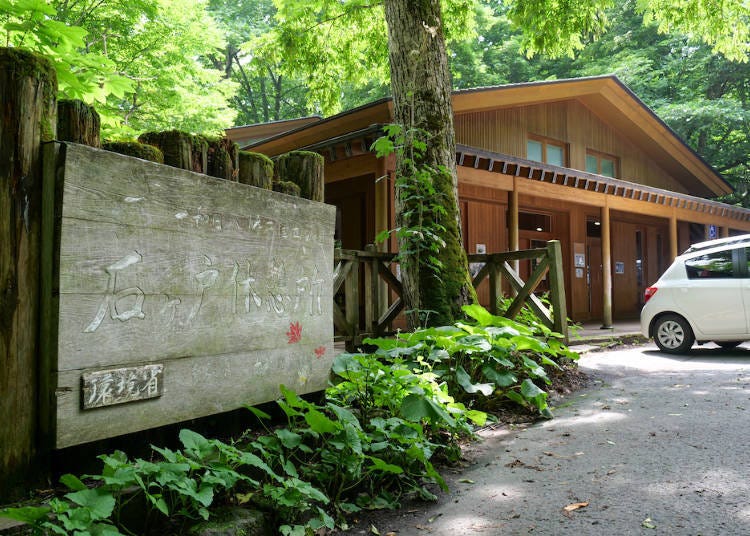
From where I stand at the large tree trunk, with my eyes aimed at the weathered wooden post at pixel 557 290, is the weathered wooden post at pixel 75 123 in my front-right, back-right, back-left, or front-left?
back-right

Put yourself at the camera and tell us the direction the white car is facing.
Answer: facing to the right of the viewer

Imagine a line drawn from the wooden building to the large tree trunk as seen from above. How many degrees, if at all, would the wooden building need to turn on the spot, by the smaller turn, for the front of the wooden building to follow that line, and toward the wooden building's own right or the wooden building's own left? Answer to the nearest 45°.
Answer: approximately 45° to the wooden building's own right

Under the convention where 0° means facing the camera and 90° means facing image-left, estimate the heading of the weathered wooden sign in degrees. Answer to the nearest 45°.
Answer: approximately 315°

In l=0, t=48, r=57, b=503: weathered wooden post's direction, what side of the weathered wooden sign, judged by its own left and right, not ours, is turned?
right

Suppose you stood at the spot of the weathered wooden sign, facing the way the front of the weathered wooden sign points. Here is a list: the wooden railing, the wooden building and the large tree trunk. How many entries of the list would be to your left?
3

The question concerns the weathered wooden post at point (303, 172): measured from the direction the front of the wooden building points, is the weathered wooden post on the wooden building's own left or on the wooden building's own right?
on the wooden building's own right
